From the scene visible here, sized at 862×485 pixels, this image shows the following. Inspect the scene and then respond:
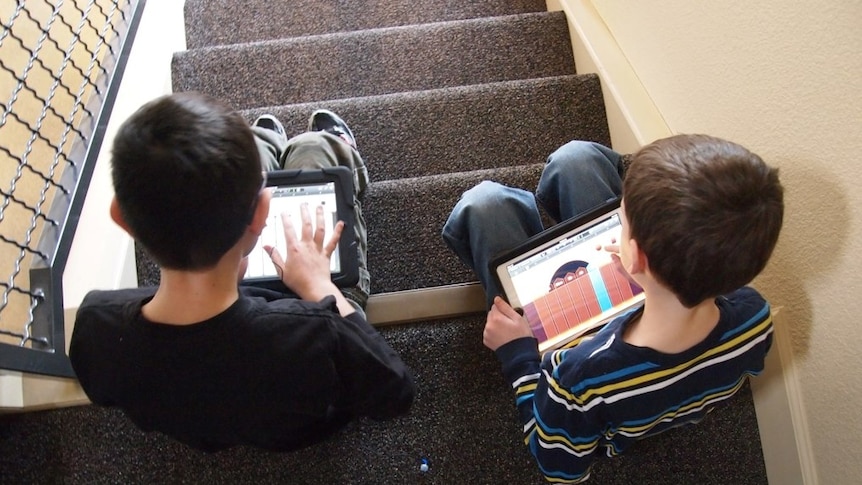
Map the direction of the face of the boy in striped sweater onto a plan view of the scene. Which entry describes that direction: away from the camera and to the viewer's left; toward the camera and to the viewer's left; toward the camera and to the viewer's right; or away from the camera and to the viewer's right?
away from the camera and to the viewer's left

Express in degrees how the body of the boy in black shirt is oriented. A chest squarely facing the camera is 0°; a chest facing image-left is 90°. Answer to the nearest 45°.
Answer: approximately 180°

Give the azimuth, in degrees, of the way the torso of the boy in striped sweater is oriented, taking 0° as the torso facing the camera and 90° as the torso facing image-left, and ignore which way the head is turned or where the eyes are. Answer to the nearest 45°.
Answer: approximately 135°
